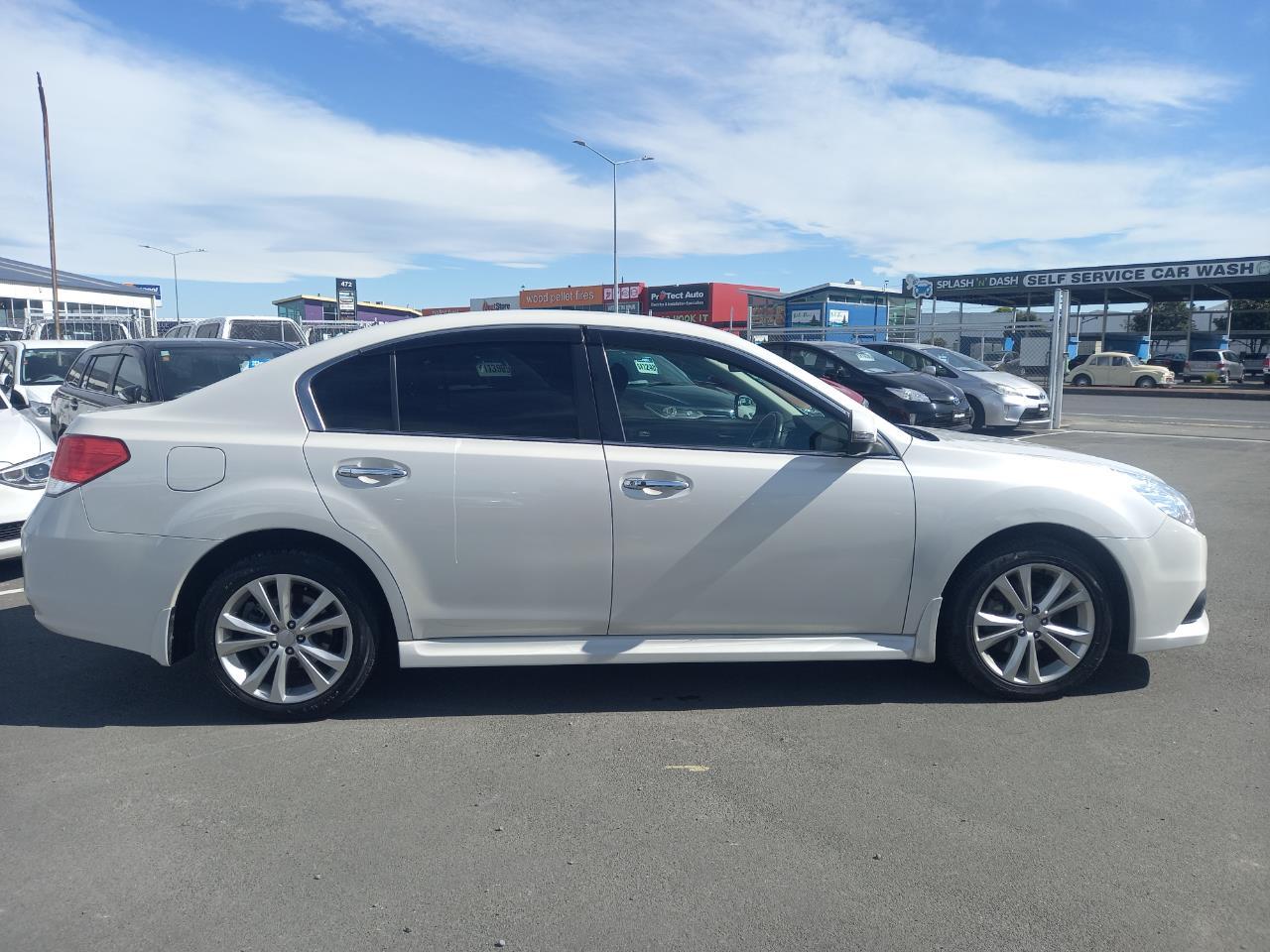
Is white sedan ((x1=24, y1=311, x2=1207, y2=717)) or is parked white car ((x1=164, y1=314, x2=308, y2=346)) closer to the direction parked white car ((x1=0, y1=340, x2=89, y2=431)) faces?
the white sedan

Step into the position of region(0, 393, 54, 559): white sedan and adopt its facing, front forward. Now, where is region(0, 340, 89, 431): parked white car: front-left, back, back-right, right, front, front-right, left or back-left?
back-left

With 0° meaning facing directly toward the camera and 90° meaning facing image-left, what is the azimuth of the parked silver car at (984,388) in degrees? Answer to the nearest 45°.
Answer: approximately 315°

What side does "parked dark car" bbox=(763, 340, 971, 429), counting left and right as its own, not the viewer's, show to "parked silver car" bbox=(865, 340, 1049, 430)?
left

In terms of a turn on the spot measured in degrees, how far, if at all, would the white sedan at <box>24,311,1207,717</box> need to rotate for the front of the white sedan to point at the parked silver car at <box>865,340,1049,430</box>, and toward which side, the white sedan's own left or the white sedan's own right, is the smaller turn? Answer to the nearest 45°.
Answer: approximately 45° to the white sedan's own left

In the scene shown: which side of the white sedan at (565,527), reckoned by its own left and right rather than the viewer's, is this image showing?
right

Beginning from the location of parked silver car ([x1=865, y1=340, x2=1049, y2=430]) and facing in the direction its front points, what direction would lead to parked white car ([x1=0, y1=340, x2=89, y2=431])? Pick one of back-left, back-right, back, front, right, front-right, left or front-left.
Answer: right

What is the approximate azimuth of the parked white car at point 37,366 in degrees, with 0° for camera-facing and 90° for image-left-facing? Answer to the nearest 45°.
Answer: approximately 315°

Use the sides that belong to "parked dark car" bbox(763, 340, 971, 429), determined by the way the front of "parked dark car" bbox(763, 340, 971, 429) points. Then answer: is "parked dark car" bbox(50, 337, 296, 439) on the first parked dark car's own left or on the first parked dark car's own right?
on the first parked dark car's own right

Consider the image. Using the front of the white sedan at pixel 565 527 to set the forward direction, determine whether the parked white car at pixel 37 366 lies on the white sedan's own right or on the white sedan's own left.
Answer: on the white sedan's own left
